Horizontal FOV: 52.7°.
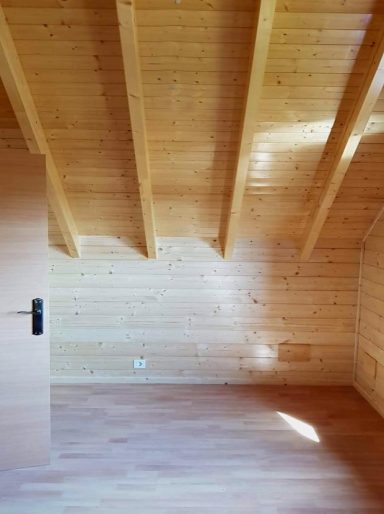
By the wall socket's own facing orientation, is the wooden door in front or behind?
in front

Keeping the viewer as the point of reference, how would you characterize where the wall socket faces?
facing the viewer
